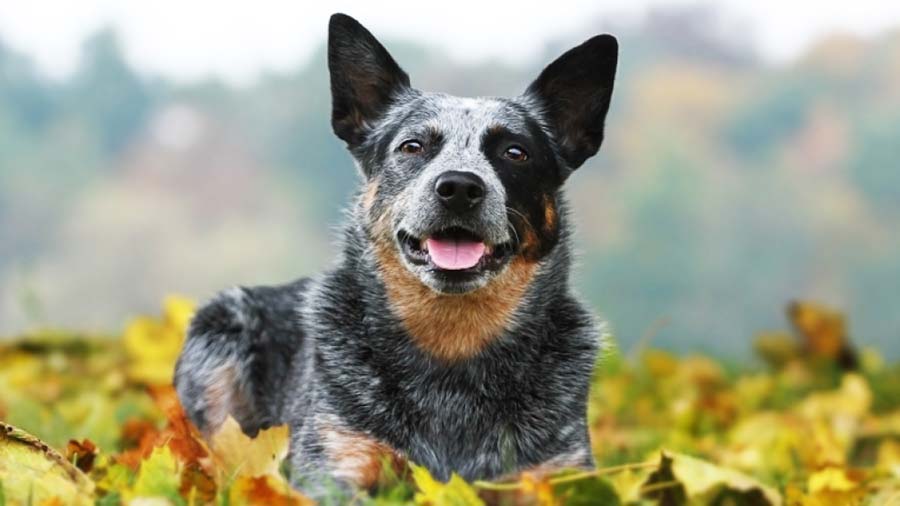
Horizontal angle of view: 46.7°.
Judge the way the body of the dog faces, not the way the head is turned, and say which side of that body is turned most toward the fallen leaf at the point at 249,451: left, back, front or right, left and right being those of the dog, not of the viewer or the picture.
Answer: right

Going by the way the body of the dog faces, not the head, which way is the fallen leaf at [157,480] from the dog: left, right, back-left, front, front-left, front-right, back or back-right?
right

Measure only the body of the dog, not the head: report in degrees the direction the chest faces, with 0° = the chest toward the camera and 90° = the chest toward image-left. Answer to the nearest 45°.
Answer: approximately 315°

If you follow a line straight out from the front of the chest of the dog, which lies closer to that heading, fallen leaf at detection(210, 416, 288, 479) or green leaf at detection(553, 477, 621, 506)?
the green leaf

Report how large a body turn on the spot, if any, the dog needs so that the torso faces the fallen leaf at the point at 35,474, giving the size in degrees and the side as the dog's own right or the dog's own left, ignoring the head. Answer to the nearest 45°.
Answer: approximately 90° to the dog's own right

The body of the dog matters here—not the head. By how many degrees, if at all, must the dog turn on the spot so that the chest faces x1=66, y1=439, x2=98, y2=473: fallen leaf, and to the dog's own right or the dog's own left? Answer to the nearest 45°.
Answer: approximately 135° to the dog's own right
